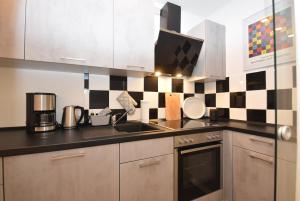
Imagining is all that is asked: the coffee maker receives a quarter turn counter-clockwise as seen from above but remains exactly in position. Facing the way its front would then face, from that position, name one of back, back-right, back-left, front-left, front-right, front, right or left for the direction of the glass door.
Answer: right

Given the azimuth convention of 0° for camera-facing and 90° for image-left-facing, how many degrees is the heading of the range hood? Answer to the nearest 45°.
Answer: approximately 315°

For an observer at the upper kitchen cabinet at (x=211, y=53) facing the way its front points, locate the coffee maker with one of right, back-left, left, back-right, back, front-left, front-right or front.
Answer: right

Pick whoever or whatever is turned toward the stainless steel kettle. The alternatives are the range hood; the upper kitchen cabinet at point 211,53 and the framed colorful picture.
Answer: the framed colorful picture

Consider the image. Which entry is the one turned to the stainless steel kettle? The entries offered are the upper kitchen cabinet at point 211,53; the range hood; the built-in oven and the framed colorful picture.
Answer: the framed colorful picture

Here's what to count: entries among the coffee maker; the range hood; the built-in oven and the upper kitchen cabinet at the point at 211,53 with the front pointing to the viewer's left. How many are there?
0

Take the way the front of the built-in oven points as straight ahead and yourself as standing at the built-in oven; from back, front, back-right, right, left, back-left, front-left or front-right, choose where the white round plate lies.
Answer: back-left

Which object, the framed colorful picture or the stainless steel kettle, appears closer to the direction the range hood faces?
the framed colorful picture

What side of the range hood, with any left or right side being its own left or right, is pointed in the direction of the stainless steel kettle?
right

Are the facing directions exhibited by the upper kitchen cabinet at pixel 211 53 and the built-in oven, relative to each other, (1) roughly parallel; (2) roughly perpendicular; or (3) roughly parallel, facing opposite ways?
roughly parallel

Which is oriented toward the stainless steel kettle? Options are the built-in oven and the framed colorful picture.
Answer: the framed colorful picture

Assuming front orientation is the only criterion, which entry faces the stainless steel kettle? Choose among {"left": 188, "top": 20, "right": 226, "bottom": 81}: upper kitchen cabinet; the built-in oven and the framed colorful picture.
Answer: the framed colorful picture

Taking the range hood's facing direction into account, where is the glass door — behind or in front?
in front
